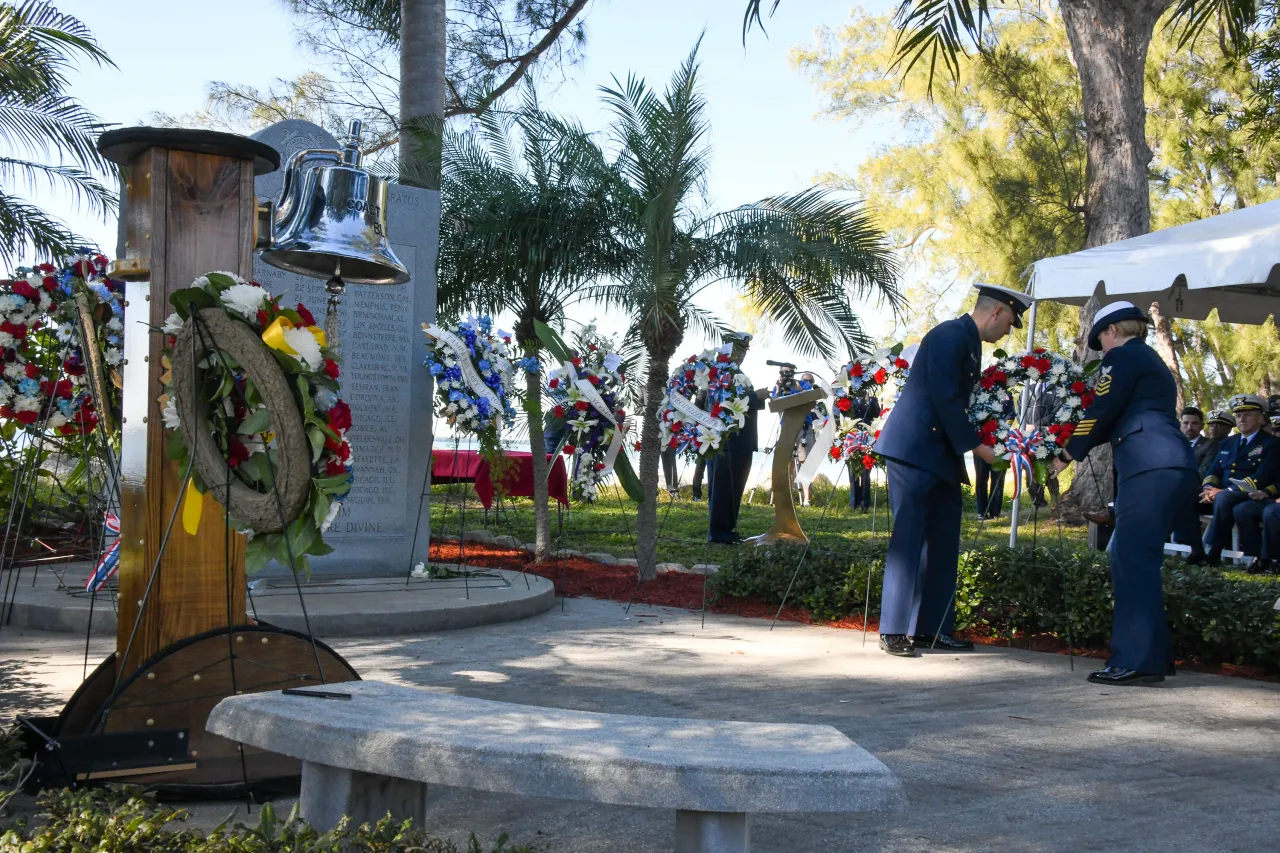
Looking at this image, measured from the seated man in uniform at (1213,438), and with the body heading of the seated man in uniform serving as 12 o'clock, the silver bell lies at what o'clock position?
The silver bell is roughly at 11 o'clock from the seated man in uniform.

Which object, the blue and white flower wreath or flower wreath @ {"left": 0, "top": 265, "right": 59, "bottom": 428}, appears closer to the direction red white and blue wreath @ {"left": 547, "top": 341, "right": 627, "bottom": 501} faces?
the flower wreath

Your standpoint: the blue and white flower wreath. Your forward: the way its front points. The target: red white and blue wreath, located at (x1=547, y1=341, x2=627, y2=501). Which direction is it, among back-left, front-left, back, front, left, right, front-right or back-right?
left

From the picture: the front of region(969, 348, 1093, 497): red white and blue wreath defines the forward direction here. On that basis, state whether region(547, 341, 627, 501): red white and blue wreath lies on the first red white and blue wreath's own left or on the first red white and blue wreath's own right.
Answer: on the first red white and blue wreath's own right

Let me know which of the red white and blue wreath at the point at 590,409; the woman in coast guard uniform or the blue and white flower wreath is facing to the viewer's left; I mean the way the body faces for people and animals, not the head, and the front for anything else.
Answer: the woman in coast guard uniform

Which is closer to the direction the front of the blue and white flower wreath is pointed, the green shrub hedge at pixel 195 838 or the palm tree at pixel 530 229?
the green shrub hedge

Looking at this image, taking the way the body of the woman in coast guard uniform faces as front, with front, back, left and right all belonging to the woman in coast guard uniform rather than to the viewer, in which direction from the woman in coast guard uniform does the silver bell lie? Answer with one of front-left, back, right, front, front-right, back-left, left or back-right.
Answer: front-left

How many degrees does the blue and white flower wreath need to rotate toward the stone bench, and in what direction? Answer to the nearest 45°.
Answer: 0° — it already faces it

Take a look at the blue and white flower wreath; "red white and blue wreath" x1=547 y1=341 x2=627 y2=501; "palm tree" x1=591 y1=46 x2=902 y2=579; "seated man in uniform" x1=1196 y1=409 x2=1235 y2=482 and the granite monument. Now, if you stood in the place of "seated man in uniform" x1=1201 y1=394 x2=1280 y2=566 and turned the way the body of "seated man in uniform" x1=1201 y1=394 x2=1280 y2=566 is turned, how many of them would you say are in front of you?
4

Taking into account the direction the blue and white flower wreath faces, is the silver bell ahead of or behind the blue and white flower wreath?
ahead

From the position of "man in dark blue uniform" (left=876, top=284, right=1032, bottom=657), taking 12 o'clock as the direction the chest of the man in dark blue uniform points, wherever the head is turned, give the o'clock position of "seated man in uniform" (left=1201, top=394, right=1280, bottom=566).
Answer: The seated man in uniform is roughly at 10 o'clock from the man in dark blue uniform.

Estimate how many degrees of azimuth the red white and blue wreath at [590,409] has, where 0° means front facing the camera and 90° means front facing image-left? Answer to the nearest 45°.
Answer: approximately 0°
